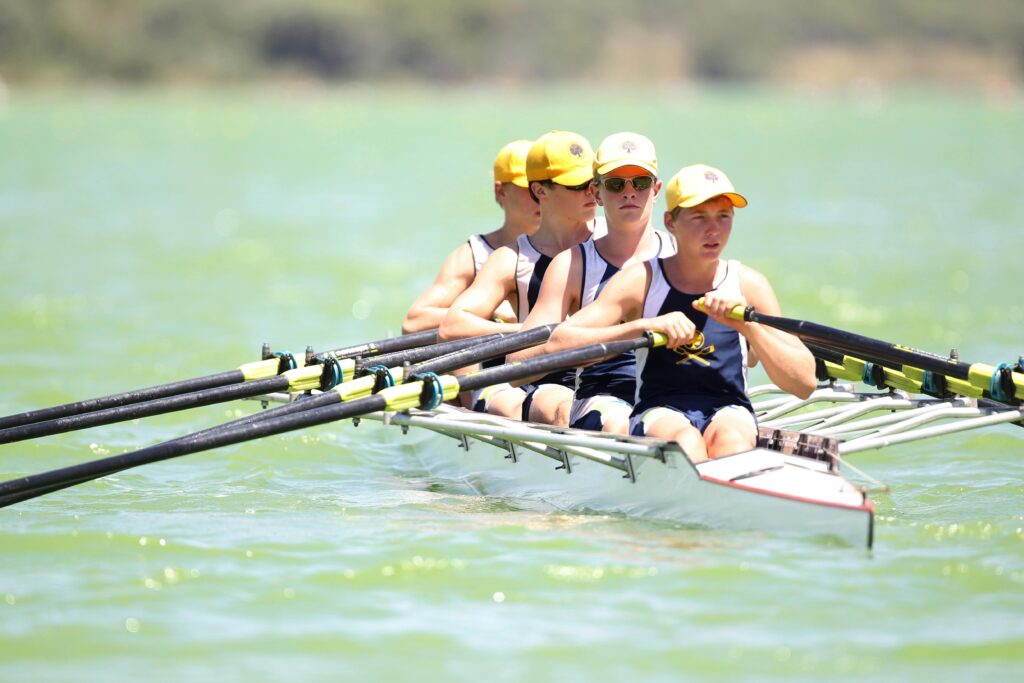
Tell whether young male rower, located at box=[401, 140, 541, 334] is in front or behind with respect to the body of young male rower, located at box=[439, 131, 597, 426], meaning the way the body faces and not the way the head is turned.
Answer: behind

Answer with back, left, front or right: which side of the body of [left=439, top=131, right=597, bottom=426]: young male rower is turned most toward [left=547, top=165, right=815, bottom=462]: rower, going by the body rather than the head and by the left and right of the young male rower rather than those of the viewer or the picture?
front

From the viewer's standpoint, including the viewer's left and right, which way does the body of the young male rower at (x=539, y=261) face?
facing the viewer and to the right of the viewer

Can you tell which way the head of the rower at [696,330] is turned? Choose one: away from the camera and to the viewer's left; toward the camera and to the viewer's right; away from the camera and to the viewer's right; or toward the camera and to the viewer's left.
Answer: toward the camera and to the viewer's right
